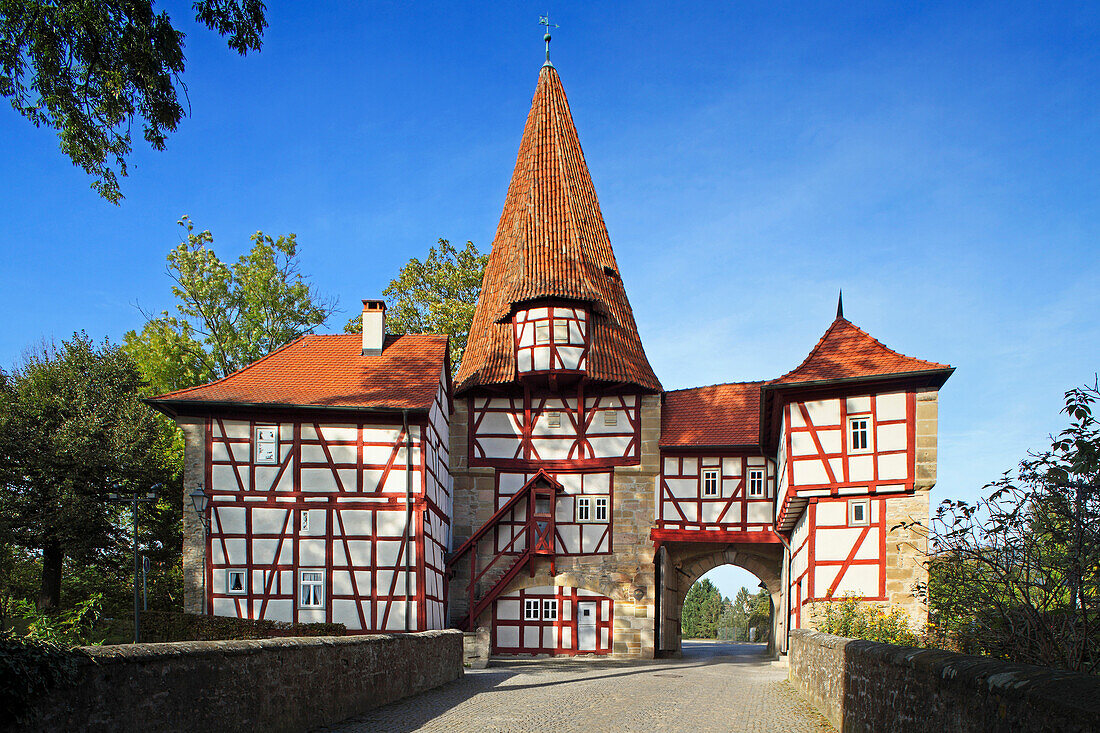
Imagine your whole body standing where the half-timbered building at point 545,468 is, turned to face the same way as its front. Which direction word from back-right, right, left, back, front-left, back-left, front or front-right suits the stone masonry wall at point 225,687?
front

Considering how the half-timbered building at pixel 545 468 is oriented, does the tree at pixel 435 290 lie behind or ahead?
behind

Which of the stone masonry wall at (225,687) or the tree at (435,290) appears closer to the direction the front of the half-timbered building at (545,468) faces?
the stone masonry wall

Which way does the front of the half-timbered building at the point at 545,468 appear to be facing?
toward the camera

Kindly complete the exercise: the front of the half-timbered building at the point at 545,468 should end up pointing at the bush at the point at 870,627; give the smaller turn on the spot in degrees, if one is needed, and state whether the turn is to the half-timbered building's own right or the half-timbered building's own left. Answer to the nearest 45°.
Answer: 0° — it already faces it

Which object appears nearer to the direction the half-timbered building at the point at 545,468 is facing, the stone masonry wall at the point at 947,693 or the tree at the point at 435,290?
the stone masonry wall

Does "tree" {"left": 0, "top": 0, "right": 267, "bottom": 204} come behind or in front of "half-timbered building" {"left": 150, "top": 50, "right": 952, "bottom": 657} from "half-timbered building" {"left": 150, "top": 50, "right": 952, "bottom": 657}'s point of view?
in front

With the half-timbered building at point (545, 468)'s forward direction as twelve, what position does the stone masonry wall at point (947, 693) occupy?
The stone masonry wall is roughly at 12 o'clock from the half-timbered building.

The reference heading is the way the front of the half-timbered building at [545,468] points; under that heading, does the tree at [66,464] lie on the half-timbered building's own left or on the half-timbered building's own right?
on the half-timbered building's own right

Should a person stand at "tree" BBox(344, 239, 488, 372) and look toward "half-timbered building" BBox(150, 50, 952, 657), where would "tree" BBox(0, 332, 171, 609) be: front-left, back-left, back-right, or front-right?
front-right

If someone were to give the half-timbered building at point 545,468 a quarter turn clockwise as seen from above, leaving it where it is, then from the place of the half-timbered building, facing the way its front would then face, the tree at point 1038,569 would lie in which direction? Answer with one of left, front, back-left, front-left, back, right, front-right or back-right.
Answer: left
